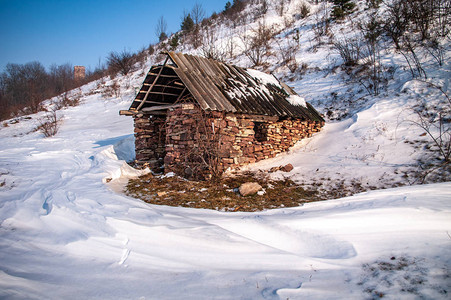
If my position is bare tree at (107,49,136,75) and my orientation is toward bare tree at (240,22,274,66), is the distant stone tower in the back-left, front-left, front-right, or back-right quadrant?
back-left

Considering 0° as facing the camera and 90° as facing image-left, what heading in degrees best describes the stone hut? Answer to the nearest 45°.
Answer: approximately 45°

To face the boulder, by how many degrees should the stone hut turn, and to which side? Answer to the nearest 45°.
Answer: approximately 45° to its left

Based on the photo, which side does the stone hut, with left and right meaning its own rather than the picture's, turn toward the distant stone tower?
right

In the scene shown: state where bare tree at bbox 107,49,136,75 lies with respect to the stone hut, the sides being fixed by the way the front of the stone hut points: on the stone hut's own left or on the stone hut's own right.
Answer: on the stone hut's own right

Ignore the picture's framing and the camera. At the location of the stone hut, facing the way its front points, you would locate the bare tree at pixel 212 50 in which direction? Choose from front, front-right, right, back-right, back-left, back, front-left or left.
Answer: back-right
